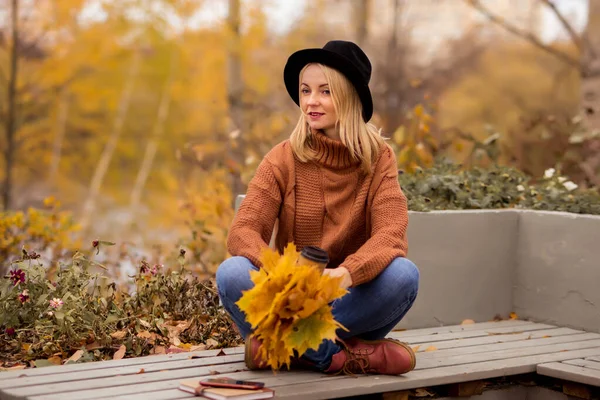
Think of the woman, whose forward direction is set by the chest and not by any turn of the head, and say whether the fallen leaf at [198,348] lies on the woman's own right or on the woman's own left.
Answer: on the woman's own right

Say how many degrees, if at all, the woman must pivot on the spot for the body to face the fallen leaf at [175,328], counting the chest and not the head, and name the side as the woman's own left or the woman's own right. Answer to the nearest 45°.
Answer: approximately 135° to the woman's own right

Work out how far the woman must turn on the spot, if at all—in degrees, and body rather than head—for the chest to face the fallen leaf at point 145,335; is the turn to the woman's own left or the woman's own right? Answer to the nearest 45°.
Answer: approximately 135° to the woman's own right

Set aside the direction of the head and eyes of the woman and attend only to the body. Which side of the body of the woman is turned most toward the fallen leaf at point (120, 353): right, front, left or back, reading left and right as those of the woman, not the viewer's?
right

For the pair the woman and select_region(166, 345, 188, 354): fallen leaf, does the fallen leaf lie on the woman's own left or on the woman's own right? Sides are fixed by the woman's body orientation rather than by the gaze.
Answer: on the woman's own right

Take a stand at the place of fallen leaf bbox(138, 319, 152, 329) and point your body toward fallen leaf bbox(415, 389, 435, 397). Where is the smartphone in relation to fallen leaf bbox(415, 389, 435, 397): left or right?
right

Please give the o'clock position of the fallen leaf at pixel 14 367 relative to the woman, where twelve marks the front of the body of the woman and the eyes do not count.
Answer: The fallen leaf is roughly at 3 o'clock from the woman.

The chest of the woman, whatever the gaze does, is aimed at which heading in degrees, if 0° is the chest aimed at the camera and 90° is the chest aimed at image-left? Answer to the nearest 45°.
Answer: approximately 0°

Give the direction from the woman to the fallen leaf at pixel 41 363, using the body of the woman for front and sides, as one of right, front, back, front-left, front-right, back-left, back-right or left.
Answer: right

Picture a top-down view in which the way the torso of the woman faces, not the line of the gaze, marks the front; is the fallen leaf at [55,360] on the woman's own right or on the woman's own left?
on the woman's own right
